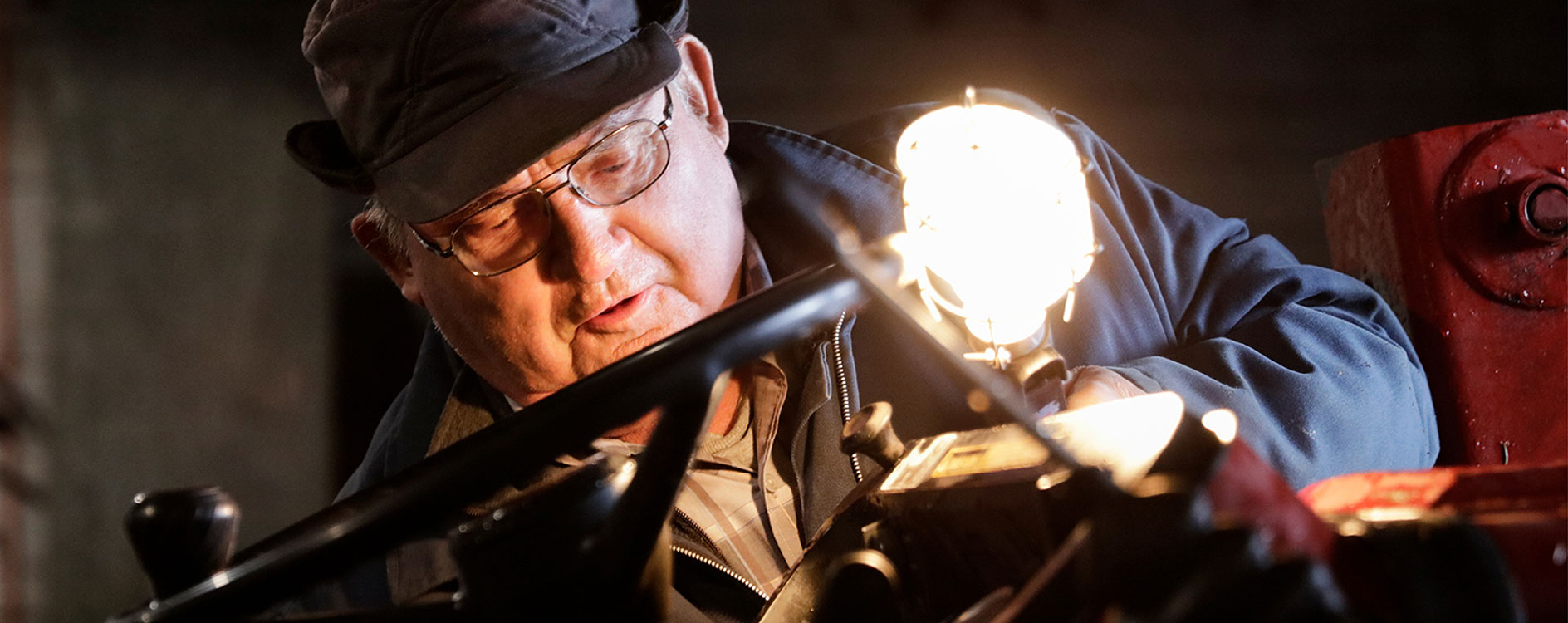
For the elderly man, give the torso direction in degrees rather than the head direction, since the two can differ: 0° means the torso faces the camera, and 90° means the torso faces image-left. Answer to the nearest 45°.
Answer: approximately 0°

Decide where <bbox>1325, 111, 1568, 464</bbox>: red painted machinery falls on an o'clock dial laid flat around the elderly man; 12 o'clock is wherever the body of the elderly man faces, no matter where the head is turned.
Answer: The red painted machinery is roughly at 9 o'clock from the elderly man.
